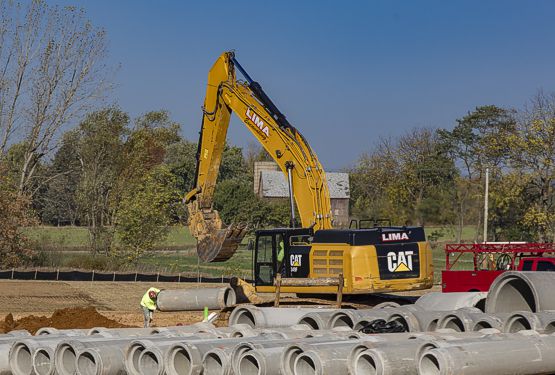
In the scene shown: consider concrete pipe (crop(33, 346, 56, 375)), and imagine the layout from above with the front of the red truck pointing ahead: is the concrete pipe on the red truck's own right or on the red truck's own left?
on the red truck's own right

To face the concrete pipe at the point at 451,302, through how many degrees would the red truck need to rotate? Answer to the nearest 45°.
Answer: approximately 90° to its right

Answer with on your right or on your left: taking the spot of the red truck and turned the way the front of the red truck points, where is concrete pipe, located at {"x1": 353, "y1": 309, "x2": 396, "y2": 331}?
on your right

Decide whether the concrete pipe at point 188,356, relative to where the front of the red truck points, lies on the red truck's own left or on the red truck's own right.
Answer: on the red truck's own right

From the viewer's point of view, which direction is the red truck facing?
to the viewer's right

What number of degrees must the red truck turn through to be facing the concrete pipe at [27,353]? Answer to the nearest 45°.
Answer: approximately 135° to its right

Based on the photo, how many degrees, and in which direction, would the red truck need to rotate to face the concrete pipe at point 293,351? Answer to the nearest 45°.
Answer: approximately 90° to its right

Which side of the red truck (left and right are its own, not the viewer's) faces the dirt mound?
back

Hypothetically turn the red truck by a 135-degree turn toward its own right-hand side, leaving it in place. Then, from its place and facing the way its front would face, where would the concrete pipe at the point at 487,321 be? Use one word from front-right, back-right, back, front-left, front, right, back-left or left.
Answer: front-left

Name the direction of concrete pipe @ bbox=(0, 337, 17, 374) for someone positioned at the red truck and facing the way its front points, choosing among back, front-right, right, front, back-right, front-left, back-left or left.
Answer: back-right
